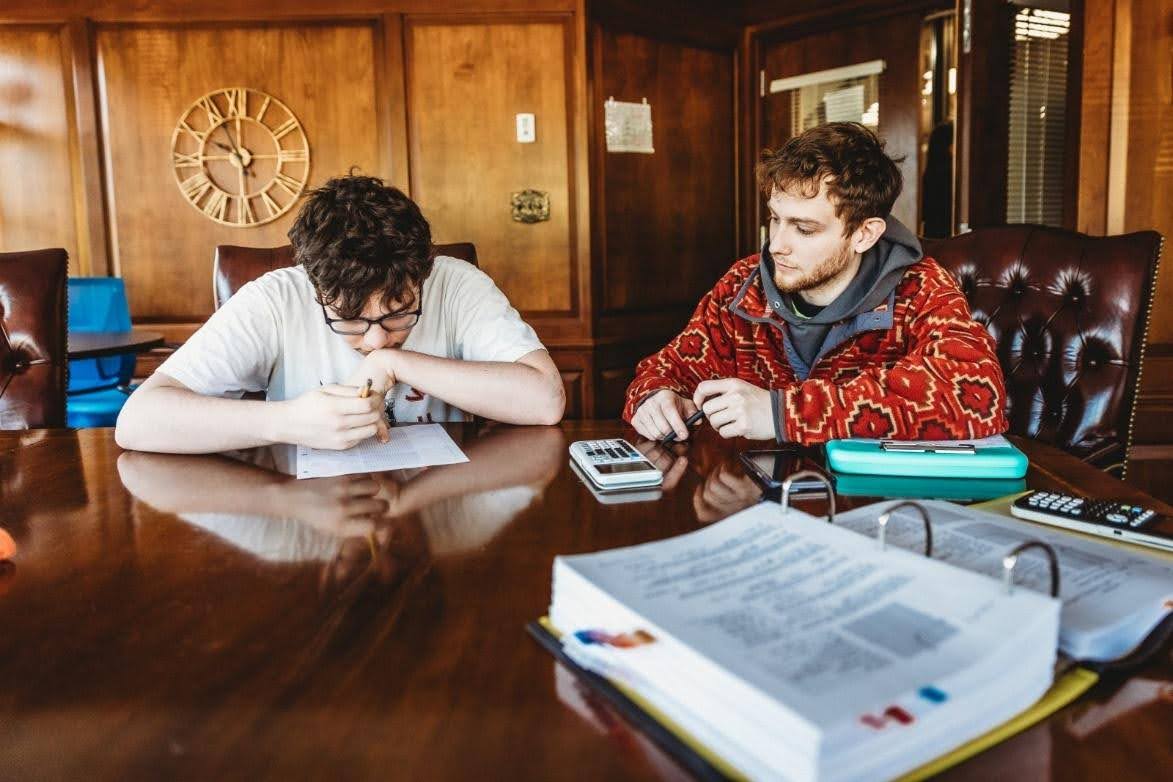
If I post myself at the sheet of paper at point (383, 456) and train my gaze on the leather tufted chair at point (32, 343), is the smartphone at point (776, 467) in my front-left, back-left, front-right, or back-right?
back-right

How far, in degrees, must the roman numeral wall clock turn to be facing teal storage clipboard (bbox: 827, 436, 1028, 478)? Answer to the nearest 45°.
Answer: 0° — it already faces it

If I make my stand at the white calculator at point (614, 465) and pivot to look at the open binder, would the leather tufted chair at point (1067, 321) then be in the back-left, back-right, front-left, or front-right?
back-left

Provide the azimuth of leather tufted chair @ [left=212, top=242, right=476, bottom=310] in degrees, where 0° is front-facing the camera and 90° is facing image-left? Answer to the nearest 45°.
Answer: approximately 0°

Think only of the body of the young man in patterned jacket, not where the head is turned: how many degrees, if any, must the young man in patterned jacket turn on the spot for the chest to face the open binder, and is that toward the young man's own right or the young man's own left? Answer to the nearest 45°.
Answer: approximately 45° to the young man's own left

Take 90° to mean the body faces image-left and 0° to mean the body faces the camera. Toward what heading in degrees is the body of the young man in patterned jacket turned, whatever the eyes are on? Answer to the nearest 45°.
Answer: approximately 45°

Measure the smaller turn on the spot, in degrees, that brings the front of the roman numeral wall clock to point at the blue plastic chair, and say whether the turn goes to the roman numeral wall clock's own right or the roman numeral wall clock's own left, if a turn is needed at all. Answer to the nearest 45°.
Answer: approximately 45° to the roman numeral wall clock's own right

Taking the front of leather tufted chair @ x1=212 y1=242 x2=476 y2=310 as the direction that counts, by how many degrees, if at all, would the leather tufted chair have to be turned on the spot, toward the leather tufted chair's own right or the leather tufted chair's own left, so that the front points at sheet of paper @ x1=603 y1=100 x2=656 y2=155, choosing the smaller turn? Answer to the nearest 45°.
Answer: approximately 135° to the leather tufted chair's own left

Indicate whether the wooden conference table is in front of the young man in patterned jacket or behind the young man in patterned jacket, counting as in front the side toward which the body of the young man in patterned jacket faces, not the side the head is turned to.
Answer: in front

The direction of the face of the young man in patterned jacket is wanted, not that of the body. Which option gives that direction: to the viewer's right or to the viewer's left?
to the viewer's left

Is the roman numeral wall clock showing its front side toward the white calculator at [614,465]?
yes
